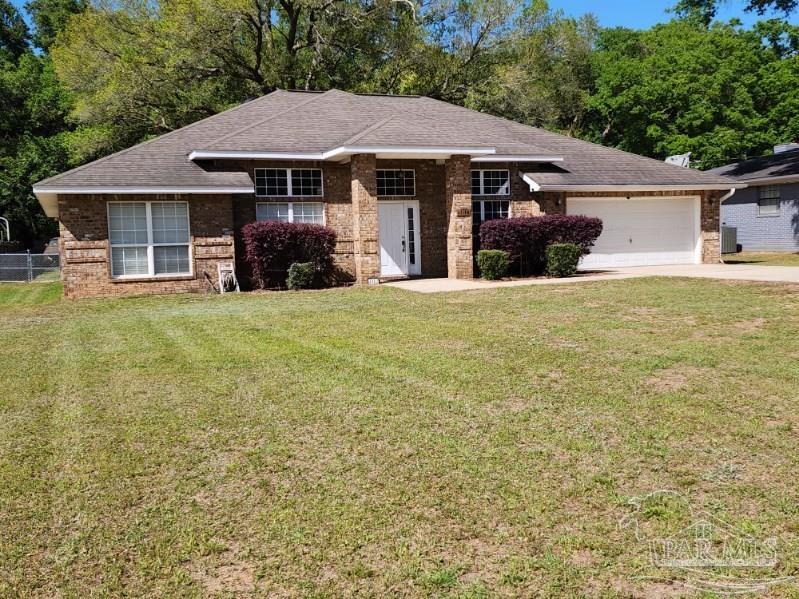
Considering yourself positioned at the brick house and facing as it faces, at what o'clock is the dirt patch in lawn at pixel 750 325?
The dirt patch in lawn is roughly at 11 o'clock from the brick house.

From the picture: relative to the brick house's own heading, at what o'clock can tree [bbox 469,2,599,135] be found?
The tree is roughly at 7 o'clock from the brick house.

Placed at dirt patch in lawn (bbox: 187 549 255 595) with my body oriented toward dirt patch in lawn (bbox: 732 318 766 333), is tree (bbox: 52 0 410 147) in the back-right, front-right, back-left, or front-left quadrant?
front-left

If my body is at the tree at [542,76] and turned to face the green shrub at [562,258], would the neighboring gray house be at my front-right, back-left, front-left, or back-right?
front-left

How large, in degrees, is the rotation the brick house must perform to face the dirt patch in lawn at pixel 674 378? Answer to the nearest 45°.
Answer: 0° — it already faces it

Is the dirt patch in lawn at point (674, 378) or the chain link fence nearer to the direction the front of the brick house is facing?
the dirt patch in lawn

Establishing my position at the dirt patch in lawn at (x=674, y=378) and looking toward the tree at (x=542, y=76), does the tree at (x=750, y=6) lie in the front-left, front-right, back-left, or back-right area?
front-right

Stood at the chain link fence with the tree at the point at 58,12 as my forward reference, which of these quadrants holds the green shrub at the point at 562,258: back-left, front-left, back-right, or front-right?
back-right

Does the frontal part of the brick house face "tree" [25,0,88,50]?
no

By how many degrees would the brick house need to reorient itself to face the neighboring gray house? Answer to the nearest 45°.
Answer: approximately 135° to its left

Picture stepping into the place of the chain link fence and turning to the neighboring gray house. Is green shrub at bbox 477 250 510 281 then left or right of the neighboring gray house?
right

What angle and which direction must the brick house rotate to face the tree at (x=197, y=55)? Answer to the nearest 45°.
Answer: approximately 135° to its right

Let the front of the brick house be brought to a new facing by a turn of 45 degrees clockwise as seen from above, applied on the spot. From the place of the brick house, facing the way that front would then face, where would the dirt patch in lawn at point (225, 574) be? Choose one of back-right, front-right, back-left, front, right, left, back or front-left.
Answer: front-left

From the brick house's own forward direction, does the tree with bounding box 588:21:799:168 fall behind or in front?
behind

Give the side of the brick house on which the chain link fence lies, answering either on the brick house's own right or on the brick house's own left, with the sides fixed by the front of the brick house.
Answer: on the brick house's own right

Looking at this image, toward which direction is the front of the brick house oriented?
toward the camera
